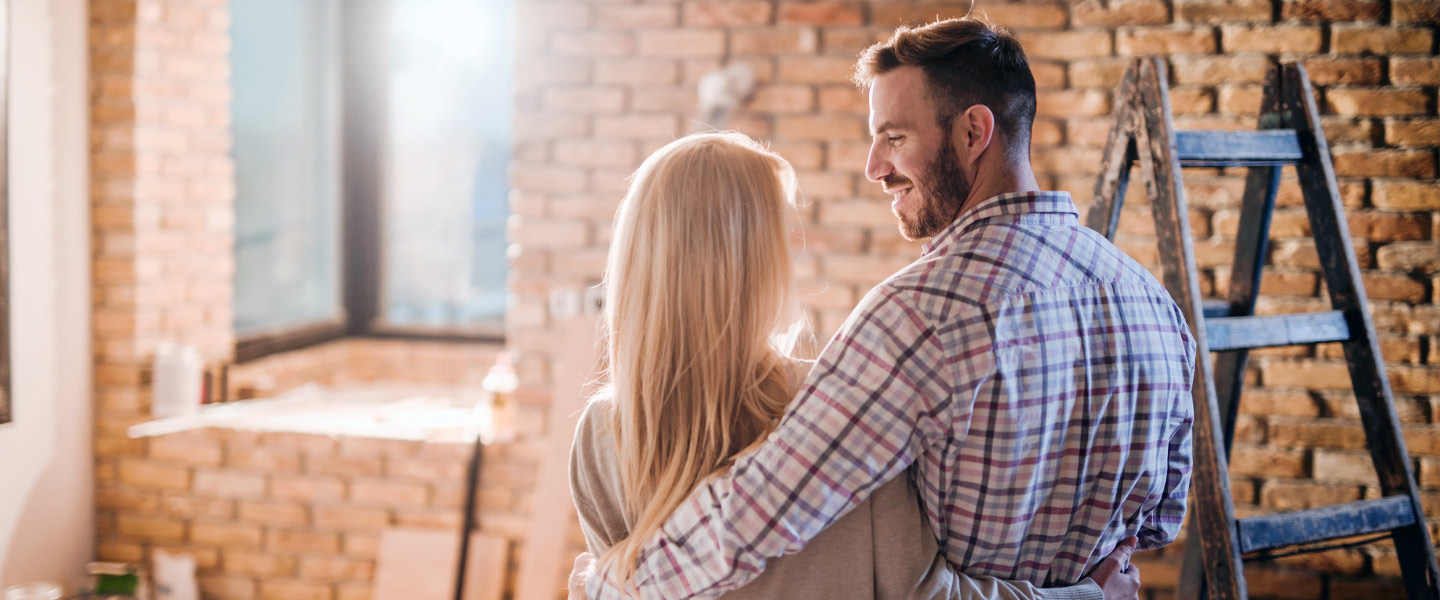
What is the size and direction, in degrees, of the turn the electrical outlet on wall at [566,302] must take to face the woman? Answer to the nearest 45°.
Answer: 0° — it already faces them

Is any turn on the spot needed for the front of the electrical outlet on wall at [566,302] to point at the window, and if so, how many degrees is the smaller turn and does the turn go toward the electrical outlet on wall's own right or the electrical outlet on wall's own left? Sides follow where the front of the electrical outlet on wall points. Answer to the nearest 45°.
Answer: approximately 135° to the electrical outlet on wall's own right

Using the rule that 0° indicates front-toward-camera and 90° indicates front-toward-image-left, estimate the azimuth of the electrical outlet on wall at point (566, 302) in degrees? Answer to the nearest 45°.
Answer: approximately 0°

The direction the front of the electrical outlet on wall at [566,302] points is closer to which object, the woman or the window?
the woman

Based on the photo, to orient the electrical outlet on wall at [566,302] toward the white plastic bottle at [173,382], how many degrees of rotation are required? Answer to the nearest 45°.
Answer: approximately 90° to its right

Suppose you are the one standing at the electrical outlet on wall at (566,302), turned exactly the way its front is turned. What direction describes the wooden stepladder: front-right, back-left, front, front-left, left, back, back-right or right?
front-left

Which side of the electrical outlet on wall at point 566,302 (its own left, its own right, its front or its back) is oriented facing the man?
front
